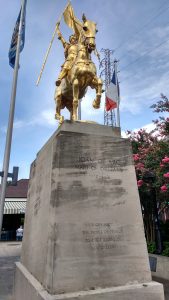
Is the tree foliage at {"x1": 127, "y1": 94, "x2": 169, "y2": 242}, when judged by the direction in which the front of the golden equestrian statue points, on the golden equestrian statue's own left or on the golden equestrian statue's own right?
on the golden equestrian statue's own left

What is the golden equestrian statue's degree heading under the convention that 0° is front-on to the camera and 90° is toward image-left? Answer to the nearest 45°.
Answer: approximately 315°

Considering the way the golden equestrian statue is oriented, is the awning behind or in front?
behind

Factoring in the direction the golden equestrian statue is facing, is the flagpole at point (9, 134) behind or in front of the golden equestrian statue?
behind

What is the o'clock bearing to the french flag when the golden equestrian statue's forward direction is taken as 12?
The french flag is roughly at 8 o'clock from the golden equestrian statue.
